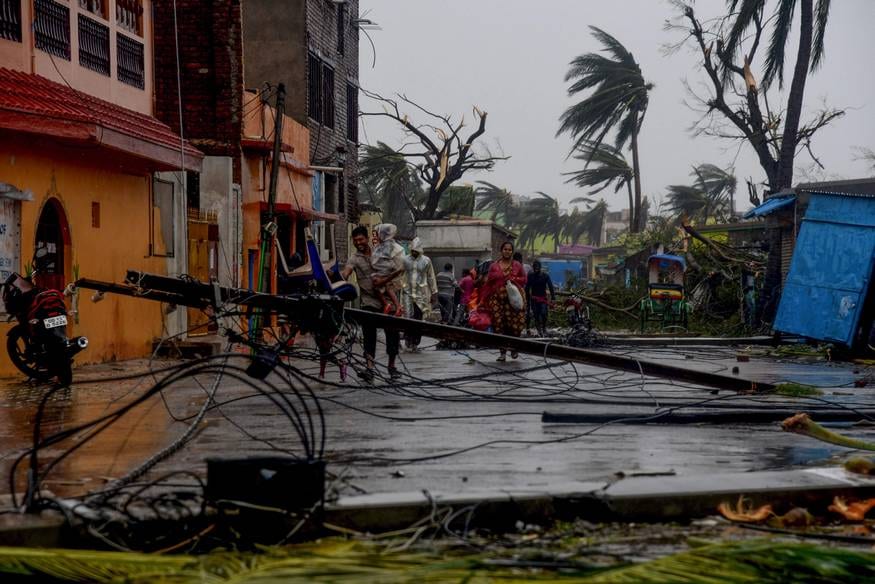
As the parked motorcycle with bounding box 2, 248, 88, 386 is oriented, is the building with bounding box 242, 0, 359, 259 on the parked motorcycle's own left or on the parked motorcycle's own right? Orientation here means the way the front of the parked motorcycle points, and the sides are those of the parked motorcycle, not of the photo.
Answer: on the parked motorcycle's own right

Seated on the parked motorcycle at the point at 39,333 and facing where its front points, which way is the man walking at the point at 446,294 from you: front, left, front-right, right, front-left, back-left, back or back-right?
right

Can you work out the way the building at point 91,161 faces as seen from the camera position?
facing the viewer and to the right of the viewer

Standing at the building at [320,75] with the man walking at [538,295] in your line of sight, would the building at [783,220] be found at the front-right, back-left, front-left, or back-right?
front-left

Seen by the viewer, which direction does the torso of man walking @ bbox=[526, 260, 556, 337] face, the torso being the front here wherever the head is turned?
toward the camera

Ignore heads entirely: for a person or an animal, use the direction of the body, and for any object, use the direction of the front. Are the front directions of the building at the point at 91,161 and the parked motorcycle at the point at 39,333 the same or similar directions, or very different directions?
very different directions

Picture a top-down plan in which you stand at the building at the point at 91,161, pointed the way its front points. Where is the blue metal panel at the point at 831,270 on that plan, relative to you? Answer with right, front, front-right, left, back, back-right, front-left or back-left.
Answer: front-left

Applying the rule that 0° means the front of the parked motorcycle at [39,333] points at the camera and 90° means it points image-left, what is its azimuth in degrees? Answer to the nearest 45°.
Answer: approximately 135°

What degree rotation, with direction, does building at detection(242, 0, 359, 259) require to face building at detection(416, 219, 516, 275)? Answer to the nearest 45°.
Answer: approximately 90° to its left

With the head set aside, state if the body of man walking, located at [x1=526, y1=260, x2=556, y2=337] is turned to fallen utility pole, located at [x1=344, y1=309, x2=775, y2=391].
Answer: yes

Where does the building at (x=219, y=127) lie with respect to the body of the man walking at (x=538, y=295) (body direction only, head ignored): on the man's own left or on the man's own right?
on the man's own right

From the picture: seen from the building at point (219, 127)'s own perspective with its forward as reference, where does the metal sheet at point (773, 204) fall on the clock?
The metal sheet is roughly at 11 o'clock from the building.

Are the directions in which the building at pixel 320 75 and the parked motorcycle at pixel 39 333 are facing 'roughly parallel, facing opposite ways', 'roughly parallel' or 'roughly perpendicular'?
roughly parallel, facing opposite ways

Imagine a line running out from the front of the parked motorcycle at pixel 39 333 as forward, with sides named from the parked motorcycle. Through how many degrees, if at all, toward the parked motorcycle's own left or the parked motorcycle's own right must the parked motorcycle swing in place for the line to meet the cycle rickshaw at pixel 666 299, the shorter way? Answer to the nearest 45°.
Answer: approximately 90° to the parked motorcycle's own right

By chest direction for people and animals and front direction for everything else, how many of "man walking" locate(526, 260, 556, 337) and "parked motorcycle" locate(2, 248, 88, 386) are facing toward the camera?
1

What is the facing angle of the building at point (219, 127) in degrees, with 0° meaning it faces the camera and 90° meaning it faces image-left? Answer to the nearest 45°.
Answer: approximately 315°

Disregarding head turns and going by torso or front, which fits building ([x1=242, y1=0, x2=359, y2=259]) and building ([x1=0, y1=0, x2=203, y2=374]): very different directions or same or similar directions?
same or similar directions
